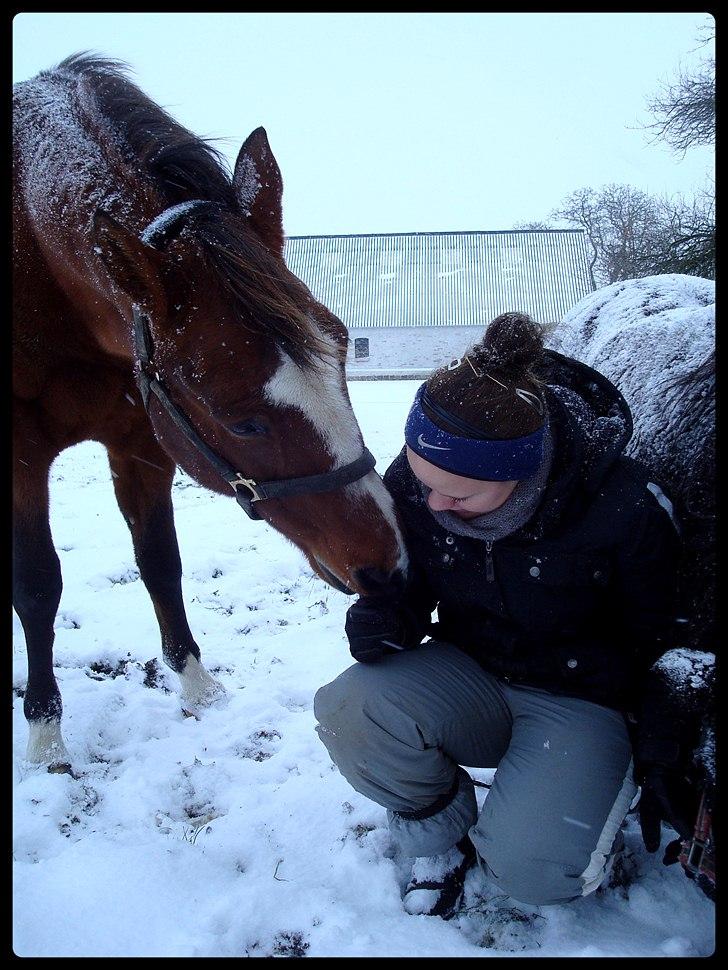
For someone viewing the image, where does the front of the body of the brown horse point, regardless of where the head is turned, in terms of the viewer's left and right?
facing the viewer and to the right of the viewer

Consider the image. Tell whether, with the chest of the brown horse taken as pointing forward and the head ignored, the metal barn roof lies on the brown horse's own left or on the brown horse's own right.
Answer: on the brown horse's own left

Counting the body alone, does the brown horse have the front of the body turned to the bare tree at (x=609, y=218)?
no

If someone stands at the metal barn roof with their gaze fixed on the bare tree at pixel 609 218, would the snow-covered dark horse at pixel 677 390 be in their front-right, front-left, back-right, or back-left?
back-right
